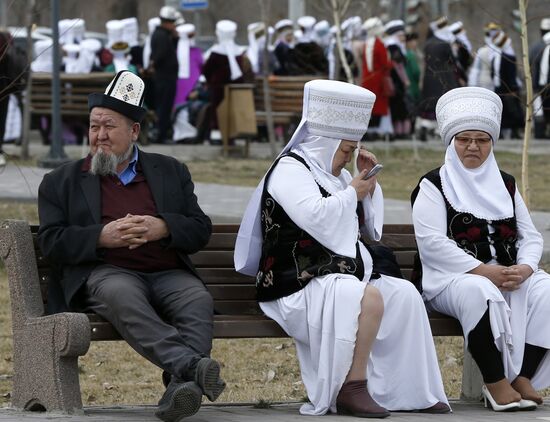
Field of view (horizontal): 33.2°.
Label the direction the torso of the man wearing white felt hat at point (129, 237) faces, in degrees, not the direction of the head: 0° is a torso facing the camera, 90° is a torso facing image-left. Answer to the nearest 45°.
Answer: approximately 0°

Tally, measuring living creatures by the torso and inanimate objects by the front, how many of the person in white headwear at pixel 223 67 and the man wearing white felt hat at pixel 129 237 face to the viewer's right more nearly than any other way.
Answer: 0
